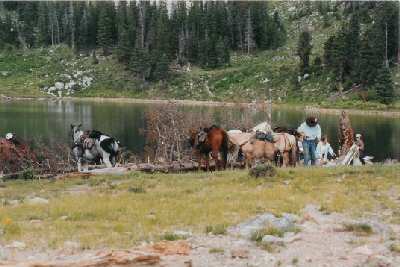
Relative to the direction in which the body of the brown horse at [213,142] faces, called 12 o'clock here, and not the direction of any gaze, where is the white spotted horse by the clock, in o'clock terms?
The white spotted horse is roughly at 11 o'clock from the brown horse.

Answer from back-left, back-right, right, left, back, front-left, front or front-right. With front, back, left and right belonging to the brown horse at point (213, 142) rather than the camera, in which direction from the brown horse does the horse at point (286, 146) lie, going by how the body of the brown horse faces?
back-right

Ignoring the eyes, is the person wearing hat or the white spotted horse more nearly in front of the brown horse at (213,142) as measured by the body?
the white spotted horse

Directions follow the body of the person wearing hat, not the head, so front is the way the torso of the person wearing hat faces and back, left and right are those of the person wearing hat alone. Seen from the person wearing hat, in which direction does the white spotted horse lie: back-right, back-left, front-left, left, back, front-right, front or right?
right

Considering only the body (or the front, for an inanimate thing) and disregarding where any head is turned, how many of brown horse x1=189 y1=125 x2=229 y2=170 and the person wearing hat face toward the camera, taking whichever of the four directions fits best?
1

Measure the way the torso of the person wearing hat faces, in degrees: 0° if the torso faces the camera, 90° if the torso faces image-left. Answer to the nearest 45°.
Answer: approximately 0°

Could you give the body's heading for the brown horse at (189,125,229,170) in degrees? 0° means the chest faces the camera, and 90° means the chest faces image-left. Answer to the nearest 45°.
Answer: approximately 135°

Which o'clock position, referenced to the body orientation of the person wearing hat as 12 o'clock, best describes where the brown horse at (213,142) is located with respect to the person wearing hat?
The brown horse is roughly at 2 o'clock from the person wearing hat.
